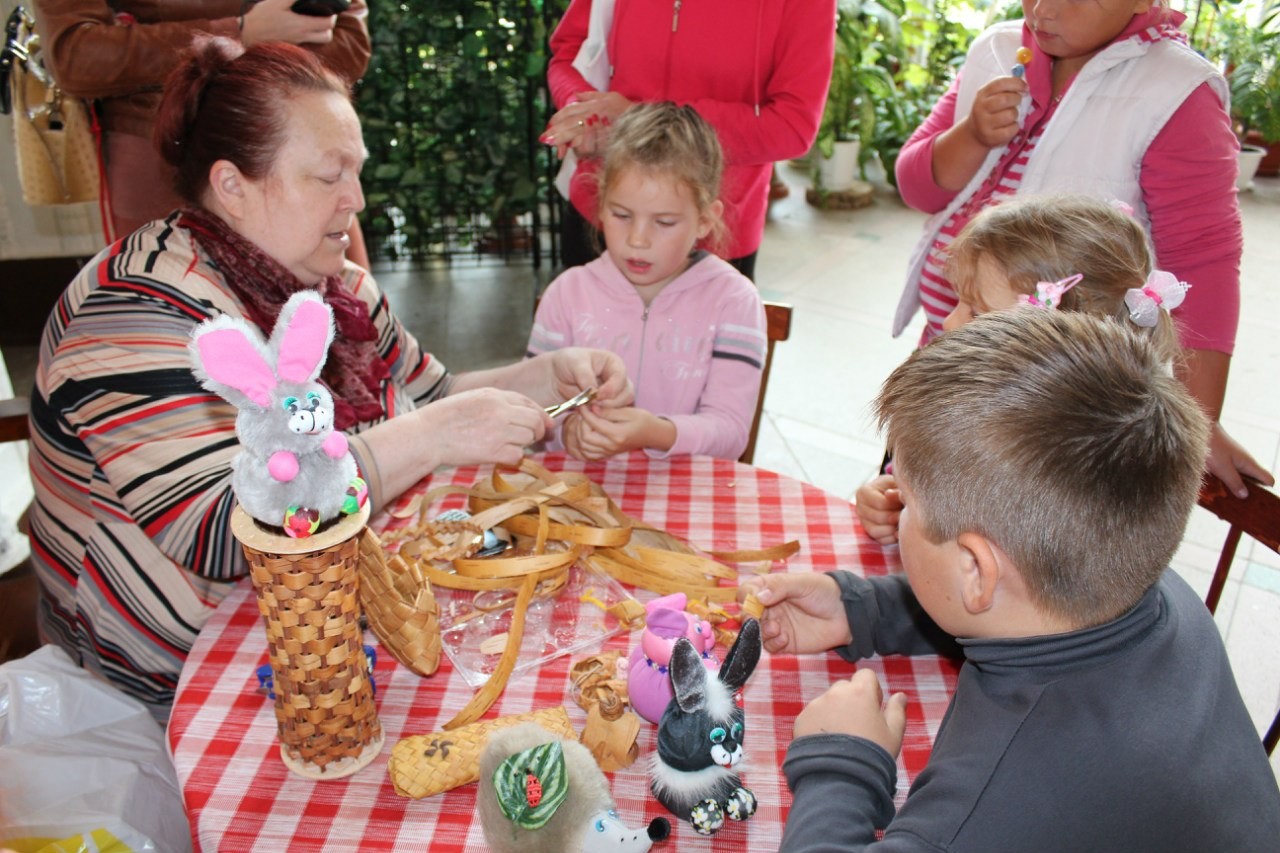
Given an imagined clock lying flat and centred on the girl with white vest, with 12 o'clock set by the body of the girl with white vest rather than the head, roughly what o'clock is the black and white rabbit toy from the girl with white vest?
The black and white rabbit toy is roughly at 11 o'clock from the girl with white vest.

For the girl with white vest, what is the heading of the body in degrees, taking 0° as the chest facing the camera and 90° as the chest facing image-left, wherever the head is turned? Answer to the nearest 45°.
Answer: approximately 45°

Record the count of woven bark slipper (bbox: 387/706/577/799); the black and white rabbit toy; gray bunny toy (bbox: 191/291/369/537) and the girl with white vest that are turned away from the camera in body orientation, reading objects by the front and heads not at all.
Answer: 0

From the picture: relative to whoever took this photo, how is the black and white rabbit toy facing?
facing the viewer and to the right of the viewer

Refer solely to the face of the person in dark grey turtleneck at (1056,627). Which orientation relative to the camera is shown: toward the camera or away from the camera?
away from the camera

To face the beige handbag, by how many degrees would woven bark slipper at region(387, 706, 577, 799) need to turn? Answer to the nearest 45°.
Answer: approximately 90° to its right

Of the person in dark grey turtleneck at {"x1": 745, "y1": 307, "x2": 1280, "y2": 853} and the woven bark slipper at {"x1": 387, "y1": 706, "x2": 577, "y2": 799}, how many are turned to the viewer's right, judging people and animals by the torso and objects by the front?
0

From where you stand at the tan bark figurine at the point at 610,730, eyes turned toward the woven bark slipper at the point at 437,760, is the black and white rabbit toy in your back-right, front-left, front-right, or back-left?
back-left

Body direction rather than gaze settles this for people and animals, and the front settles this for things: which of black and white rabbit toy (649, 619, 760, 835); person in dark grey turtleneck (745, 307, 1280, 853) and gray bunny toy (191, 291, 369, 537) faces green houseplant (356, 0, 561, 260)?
the person in dark grey turtleneck

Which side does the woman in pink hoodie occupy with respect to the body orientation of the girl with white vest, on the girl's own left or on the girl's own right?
on the girl's own right

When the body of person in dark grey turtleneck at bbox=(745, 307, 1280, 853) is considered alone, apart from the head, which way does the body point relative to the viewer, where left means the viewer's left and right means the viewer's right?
facing away from the viewer and to the left of the viewer

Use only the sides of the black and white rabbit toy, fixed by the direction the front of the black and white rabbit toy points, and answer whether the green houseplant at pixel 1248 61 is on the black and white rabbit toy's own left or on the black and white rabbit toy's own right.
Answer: on the black and white rabbit toy's own left

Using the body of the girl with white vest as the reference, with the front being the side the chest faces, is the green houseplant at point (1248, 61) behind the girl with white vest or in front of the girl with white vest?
behind

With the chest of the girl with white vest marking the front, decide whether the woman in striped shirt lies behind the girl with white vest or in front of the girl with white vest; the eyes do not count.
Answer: in front

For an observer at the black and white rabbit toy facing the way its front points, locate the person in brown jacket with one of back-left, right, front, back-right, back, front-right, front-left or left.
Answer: back

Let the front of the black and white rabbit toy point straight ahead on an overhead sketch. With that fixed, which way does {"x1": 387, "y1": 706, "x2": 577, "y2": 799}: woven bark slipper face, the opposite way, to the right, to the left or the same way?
to the right
